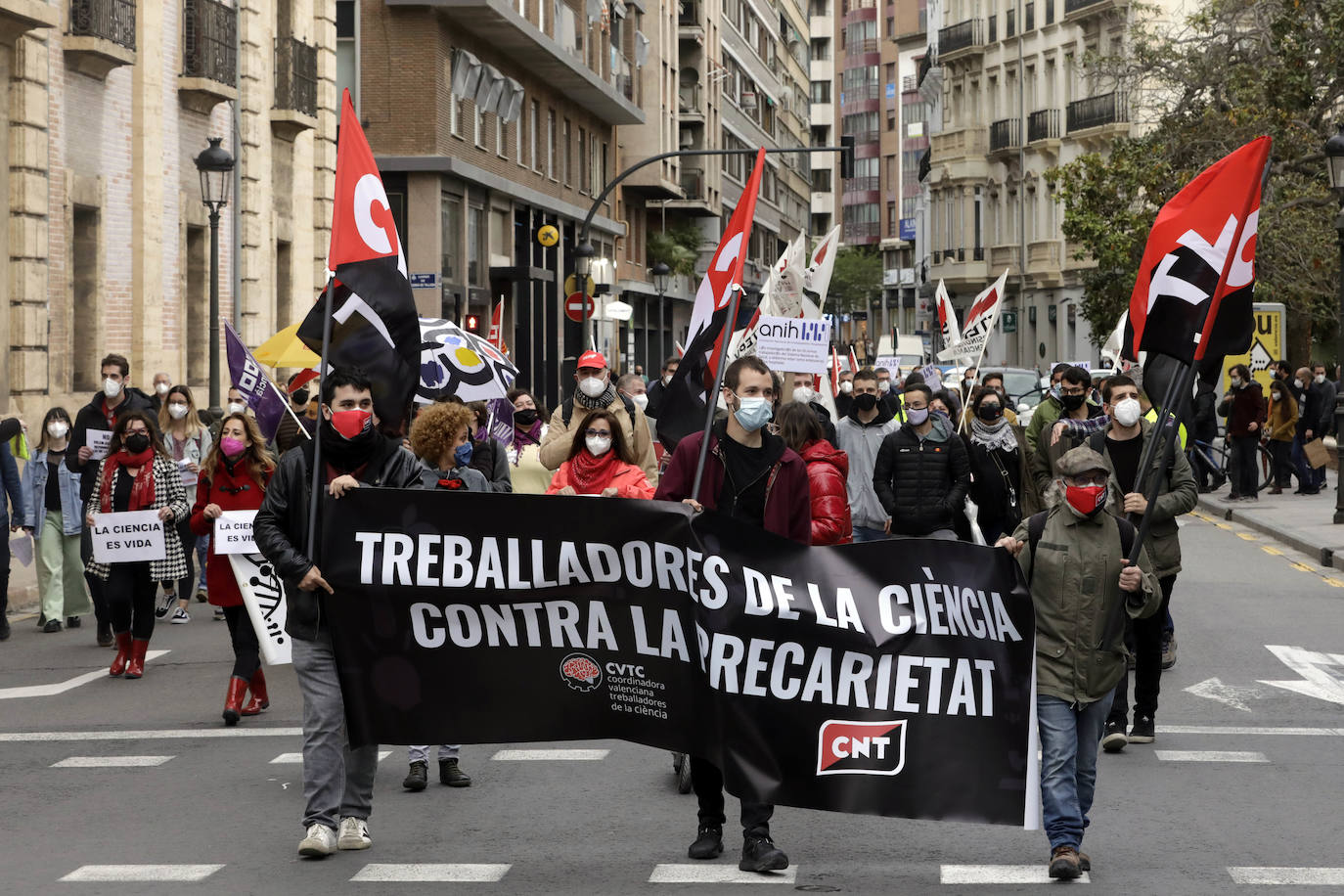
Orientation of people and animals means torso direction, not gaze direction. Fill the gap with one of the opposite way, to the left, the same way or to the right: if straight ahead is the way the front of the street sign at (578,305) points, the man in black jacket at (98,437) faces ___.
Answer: the same way

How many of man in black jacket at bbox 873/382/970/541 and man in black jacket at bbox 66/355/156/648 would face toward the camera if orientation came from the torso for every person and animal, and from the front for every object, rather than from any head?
2

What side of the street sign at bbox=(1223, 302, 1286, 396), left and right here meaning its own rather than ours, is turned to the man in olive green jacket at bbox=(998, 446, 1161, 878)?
front

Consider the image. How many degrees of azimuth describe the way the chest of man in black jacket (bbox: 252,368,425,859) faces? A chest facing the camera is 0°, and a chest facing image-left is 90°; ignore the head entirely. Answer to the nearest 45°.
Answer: approximately 0°

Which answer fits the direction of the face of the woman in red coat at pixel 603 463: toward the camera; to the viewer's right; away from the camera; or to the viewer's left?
toward the camera

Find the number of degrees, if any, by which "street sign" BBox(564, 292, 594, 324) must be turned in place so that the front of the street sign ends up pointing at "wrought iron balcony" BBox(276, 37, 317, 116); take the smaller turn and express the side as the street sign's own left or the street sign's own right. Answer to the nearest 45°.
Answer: approximately 45° to the street sign's own right

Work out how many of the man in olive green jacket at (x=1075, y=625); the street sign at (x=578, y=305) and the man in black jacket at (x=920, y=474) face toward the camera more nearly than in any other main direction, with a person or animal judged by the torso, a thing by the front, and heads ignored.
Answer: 3

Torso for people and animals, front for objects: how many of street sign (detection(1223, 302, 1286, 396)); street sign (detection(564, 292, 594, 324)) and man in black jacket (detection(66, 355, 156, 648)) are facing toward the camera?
3

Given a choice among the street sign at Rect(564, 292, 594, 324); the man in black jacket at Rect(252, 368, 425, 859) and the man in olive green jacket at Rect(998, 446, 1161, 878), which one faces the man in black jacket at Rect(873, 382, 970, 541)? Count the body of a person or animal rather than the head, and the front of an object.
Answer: the street sign

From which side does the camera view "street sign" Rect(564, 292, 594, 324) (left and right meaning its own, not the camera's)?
front

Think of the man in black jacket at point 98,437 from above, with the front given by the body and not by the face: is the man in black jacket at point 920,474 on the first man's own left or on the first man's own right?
on the first man's own left

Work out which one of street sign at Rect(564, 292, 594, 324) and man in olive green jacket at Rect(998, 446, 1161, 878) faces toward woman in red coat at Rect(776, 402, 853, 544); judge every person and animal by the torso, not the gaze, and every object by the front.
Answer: the street sign

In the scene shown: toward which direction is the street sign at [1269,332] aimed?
toward the camera

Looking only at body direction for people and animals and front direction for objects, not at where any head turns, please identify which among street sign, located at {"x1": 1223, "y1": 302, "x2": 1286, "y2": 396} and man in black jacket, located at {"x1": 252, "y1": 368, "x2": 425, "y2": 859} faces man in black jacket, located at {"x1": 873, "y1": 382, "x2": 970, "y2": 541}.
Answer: the street sign

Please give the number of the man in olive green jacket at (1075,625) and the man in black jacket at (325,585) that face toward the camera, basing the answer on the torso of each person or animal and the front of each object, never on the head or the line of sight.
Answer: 2

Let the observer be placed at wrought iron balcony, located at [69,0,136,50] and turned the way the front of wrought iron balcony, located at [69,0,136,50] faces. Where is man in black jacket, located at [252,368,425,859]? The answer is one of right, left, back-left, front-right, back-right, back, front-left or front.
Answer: front-right

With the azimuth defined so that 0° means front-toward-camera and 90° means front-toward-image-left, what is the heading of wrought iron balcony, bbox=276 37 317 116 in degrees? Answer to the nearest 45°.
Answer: approximately 315°

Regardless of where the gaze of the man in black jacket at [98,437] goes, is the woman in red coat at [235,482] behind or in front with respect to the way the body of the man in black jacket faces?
in front

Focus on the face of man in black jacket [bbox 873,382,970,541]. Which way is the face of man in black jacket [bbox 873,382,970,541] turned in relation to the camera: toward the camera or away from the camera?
toward the camera
